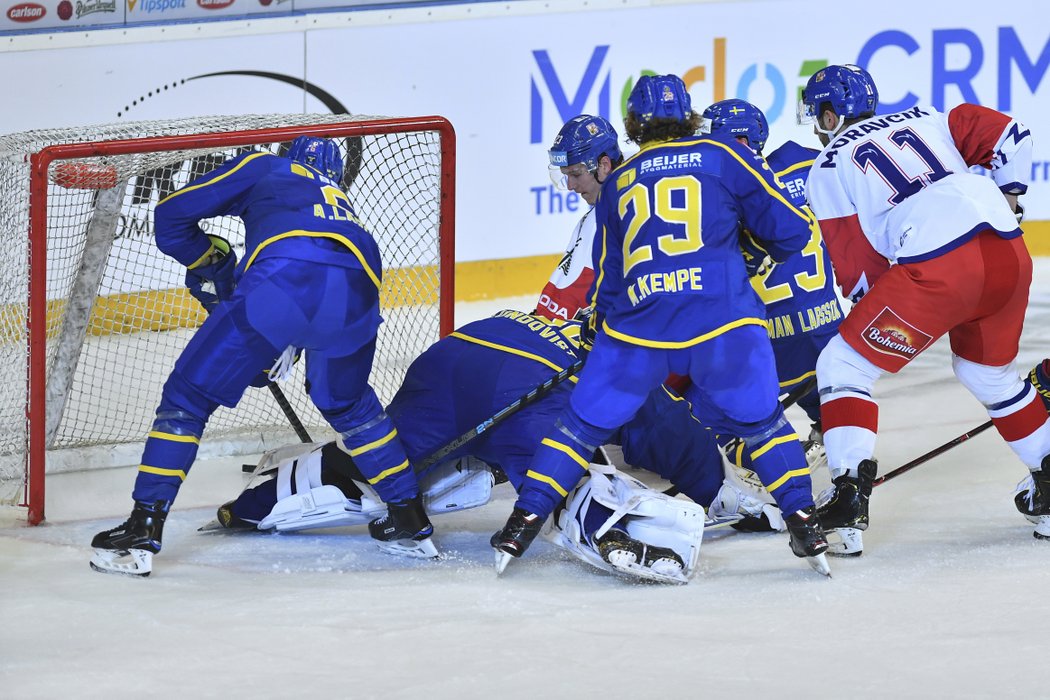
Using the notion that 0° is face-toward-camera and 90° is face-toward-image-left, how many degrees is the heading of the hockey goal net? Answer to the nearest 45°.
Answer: approximately 315°
